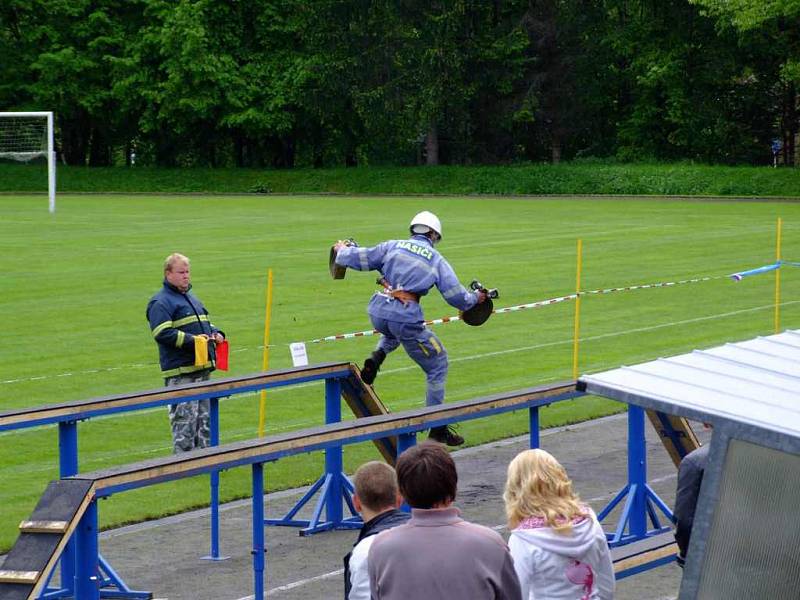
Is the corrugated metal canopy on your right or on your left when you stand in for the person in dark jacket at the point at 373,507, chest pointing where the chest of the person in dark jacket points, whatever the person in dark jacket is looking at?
on your right

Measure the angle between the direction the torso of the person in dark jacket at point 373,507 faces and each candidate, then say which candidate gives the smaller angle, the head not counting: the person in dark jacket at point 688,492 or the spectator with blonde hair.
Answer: the person in dark jacket

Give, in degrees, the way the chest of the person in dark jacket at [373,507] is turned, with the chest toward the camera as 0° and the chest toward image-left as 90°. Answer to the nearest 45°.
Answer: approximately 180°

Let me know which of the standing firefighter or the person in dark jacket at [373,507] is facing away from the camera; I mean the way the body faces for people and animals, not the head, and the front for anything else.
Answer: the person in dark jacket

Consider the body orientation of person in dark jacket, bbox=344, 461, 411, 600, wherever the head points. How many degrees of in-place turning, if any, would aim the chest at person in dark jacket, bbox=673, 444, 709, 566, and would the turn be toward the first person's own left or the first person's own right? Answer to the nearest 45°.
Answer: approximately 45° to the first person's own right

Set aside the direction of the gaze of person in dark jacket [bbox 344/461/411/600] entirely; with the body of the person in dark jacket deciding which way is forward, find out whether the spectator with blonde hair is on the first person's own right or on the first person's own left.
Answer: on the first person's own right

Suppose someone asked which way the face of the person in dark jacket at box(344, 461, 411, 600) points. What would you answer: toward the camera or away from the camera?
away from the camera

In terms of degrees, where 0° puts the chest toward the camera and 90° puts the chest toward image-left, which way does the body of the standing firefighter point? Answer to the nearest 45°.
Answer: approximately 315°

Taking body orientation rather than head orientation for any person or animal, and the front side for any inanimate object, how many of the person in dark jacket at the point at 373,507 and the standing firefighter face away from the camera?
1

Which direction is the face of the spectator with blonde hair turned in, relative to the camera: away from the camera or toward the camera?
away from the camera

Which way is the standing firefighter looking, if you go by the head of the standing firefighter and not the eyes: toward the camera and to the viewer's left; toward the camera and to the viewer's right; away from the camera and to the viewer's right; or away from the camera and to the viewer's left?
toward the camera and to the viewer's right
